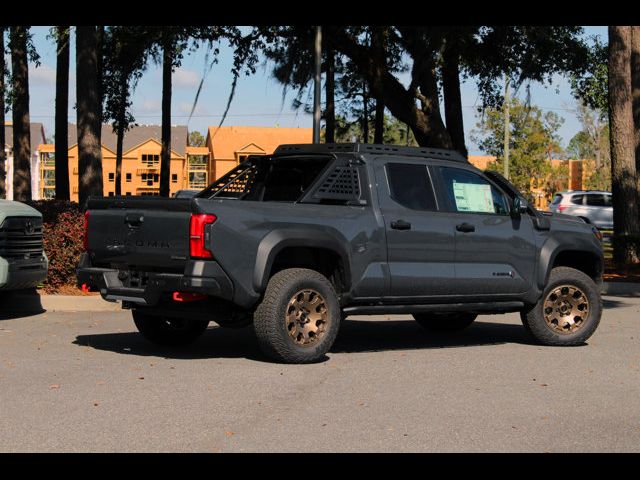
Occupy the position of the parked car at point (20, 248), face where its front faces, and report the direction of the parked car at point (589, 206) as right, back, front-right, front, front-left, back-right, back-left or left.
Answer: left

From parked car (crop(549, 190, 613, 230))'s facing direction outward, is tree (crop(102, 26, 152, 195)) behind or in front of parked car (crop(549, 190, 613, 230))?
behind

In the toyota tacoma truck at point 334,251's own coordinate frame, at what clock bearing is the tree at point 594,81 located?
The tree is roughly at 11 o'clock from the toyota tacoma truck.

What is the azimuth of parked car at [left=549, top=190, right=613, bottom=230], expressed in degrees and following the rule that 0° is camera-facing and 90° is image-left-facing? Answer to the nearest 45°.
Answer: approximately 225°

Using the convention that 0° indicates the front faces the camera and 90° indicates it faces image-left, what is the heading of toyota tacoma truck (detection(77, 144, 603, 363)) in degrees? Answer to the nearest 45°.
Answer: approximately 225°

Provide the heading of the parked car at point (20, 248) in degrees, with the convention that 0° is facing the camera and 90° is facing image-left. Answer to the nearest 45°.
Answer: approximately 315°

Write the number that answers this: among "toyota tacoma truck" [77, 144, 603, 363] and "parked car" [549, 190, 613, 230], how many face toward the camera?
0

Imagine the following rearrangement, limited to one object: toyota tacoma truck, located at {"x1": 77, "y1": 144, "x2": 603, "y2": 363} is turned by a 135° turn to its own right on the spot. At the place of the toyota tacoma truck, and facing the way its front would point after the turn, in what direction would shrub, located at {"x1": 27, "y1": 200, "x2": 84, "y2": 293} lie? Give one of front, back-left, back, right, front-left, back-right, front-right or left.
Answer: back-right

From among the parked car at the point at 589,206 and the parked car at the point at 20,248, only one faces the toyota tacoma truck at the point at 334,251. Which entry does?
the parked car at the point at 20,248
